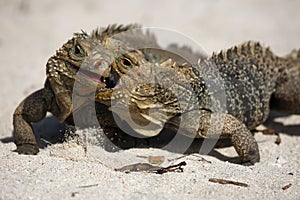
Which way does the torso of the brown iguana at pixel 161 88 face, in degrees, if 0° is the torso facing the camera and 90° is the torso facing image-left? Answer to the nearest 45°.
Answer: approximately 90°

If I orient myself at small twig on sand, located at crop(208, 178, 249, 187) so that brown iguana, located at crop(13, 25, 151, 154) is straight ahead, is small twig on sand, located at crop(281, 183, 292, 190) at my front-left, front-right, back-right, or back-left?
back-right

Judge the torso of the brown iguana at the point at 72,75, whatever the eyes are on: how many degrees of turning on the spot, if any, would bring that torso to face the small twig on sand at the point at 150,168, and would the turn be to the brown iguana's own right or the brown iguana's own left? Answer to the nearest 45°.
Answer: approximately 45° to the brown iguana's own left

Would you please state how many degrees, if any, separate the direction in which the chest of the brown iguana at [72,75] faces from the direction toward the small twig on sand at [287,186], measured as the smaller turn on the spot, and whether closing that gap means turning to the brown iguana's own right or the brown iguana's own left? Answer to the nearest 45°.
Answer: approximately 45° to the brown iguana's own left
